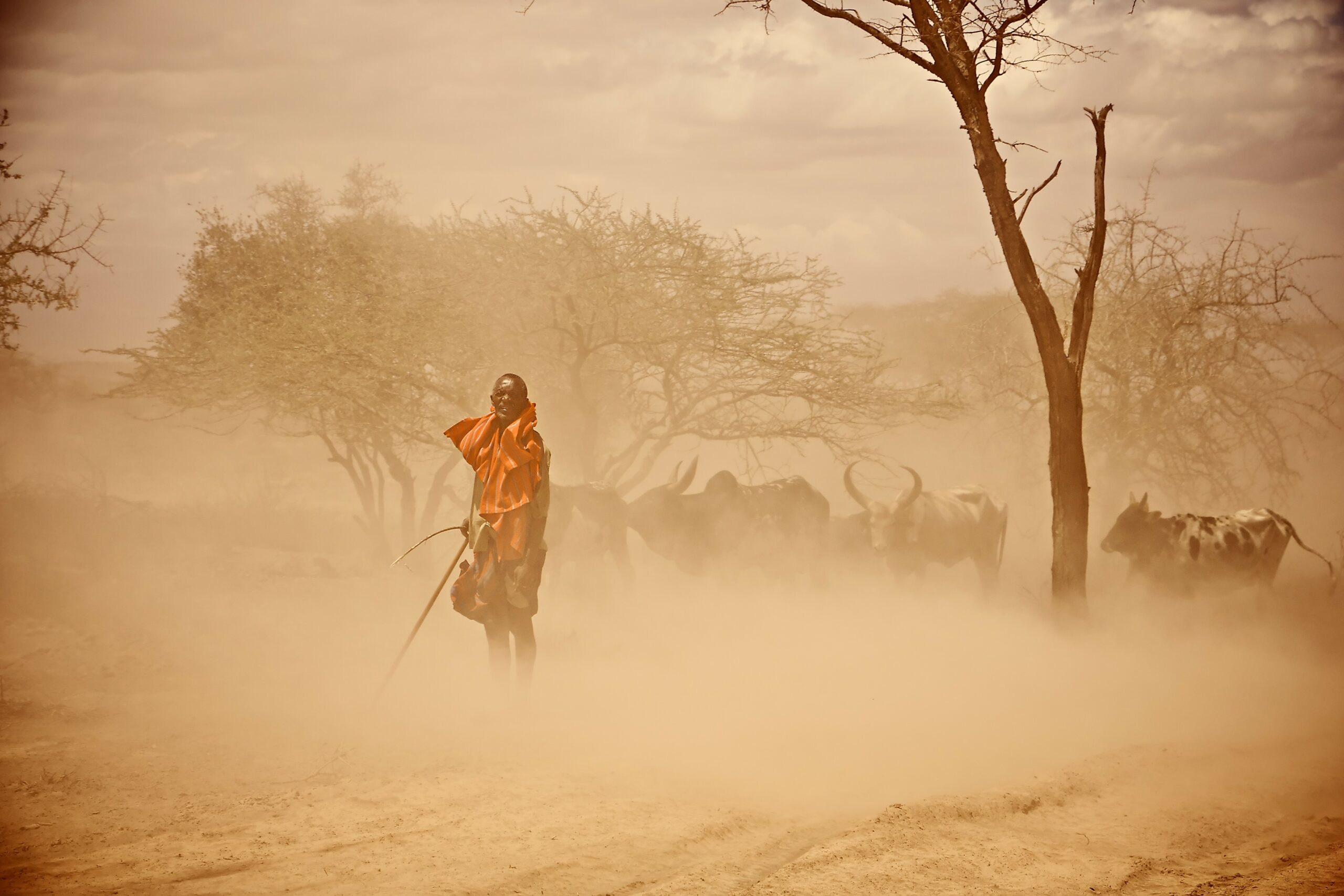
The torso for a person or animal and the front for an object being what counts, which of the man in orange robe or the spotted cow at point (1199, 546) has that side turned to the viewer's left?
the spotted cow

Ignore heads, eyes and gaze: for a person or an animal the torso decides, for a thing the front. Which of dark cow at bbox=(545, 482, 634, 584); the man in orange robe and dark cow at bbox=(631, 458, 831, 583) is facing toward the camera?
the man in orange robe

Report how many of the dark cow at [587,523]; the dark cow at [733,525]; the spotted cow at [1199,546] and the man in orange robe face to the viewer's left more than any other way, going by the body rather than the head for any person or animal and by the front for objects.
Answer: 3

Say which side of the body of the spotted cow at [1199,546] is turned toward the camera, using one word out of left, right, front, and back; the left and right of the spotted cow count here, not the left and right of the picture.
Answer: left

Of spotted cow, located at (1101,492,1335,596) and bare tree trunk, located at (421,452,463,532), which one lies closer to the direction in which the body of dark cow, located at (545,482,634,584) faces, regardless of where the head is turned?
the bare tree trunk

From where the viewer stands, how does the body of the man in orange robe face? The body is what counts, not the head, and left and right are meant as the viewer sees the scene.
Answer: facing the viewer

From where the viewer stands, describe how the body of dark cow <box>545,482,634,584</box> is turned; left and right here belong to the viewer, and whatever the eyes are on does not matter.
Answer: facing to the left of the viewer

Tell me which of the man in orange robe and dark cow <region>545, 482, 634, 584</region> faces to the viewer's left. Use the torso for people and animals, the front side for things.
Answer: the dark cow

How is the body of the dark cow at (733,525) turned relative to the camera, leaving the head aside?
to the viewer's left
